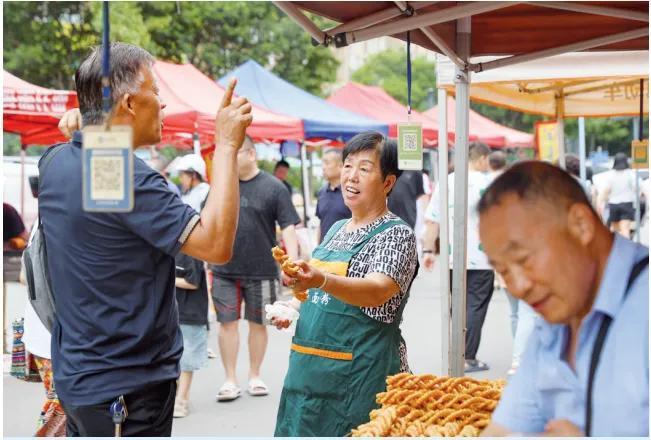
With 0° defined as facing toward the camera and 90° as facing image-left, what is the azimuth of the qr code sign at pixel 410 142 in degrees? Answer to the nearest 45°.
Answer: approximately 0°

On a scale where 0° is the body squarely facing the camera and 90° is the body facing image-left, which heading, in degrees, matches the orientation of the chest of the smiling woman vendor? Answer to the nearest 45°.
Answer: approximately 45°

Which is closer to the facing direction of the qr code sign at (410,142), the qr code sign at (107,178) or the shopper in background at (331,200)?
the qr code sign

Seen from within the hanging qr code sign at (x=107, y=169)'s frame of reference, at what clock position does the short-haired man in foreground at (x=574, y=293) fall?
The short-haired man in foreground is roughly at 10 o'clock from the hanging qr code sign.

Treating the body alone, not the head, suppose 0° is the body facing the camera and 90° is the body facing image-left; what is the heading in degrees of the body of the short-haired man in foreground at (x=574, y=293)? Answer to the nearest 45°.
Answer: approximately 45°

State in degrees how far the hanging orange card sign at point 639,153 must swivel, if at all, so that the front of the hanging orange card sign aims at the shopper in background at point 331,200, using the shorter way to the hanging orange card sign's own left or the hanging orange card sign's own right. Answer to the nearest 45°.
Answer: approximately 90° to the hanging orange card sign's own right

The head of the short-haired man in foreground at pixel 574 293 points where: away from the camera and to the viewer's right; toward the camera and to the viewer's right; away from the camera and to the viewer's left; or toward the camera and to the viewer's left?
toward the camera and to the viewer's left

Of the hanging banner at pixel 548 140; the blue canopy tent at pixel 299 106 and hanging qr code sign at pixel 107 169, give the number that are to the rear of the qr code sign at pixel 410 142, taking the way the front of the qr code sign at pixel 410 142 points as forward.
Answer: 2

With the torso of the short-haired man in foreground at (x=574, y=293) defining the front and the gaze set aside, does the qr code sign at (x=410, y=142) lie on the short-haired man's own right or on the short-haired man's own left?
on the short-haired man's own right

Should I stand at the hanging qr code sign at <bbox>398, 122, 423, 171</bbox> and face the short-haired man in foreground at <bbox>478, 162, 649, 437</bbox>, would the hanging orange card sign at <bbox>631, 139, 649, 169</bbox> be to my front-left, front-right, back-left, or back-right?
back-left

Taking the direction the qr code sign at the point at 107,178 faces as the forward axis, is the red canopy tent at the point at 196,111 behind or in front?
behind

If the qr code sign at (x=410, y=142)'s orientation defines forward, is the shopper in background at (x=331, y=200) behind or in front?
behind

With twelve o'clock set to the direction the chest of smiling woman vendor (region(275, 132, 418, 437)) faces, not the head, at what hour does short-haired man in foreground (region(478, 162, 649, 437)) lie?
The short-haired man in foreground is roughly at 10 o'clock from the smiling woman vendor.
